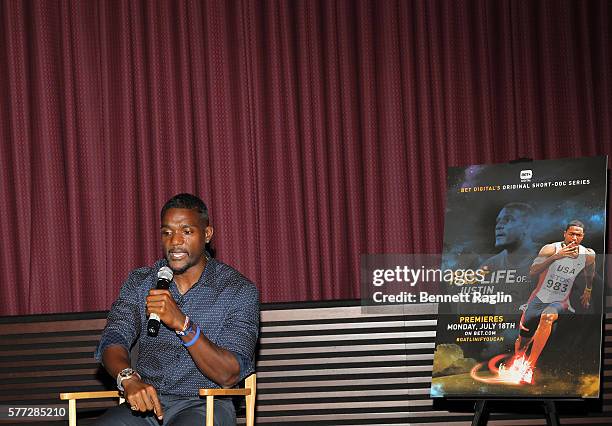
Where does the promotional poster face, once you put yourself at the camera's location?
facing the viewer
